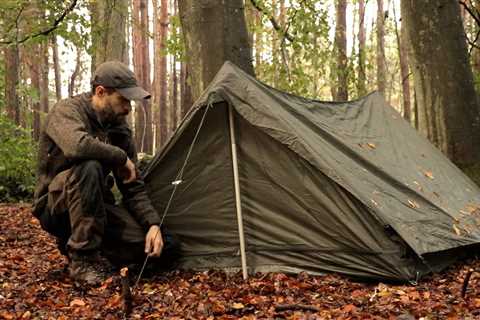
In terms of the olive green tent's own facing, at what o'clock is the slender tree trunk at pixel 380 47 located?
The slender tree trunk is roughly at 5 o'clock from the olive green tent.

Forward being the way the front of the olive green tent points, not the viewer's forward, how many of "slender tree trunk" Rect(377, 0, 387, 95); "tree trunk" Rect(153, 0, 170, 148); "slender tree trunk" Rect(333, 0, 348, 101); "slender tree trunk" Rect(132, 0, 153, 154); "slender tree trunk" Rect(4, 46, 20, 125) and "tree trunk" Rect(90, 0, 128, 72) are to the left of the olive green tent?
0

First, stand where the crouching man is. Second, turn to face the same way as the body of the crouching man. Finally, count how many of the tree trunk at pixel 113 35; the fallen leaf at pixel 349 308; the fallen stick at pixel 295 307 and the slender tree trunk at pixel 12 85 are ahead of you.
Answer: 2

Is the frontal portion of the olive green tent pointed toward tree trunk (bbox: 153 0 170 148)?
no

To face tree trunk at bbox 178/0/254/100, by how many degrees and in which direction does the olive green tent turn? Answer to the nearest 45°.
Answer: approximately 90° to its right

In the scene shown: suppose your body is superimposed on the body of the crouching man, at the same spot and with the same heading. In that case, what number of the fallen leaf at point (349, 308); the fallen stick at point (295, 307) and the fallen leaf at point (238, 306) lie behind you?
0

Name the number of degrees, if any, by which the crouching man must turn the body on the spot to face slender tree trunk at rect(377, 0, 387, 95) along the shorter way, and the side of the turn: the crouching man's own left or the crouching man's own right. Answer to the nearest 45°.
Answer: approximately 90° to the crouching man's own left

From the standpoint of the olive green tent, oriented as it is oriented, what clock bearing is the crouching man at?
The crouching man is roughly at 1 o'clock from the olive green tent.

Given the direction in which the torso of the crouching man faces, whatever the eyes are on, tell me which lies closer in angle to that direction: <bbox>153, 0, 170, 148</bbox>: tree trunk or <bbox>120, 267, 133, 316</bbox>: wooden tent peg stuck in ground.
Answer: the wooden tent peg stuck in ground

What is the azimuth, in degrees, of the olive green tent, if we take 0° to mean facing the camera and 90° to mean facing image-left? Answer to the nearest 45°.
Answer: approximately 45°

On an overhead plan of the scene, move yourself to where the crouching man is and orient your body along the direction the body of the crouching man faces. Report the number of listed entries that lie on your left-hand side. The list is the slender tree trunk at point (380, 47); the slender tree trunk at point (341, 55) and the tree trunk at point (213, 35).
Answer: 3

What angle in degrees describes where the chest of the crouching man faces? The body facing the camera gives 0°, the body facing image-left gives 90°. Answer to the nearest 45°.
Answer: approximately 315°

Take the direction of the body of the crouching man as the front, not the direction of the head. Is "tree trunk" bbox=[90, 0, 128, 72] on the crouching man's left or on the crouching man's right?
on the crouching man's left

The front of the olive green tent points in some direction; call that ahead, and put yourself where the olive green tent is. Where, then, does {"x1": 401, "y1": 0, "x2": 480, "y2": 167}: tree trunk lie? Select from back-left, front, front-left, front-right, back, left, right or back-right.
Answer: back

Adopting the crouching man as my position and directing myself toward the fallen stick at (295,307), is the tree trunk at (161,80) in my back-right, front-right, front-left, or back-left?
back-left

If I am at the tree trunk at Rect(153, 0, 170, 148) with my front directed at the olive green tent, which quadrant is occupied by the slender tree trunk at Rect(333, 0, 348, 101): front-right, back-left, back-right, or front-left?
front-left

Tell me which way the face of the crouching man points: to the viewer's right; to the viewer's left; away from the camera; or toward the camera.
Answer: to the viewer's right

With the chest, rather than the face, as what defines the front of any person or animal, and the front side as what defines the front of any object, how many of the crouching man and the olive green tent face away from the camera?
0

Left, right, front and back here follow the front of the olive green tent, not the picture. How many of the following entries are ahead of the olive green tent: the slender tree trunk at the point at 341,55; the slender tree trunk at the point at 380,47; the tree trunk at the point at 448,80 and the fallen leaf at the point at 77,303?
1
